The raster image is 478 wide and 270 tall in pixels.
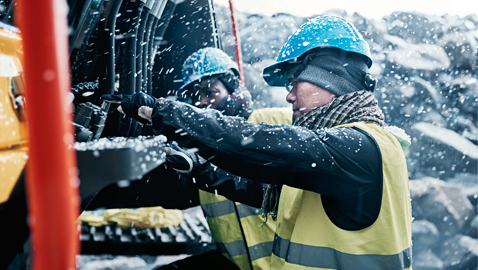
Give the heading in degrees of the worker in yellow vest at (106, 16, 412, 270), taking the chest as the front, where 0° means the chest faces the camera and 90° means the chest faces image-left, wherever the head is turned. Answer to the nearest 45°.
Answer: approximately 90°

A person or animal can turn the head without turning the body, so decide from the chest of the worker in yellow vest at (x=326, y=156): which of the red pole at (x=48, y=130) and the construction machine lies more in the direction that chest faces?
the construction machine

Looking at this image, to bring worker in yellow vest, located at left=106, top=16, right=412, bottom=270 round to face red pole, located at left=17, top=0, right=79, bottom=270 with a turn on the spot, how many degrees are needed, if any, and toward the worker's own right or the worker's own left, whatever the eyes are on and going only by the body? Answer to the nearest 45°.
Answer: approximately 45° to the worker's own left

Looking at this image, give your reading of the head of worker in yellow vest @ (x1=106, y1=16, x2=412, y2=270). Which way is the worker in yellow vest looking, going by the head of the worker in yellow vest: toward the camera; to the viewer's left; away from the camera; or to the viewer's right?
to the viewer's left

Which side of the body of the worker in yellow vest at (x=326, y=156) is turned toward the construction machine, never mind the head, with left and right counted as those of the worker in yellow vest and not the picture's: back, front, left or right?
front

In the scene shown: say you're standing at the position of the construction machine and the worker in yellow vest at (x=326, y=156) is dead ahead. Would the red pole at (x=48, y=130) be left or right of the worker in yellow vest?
right
